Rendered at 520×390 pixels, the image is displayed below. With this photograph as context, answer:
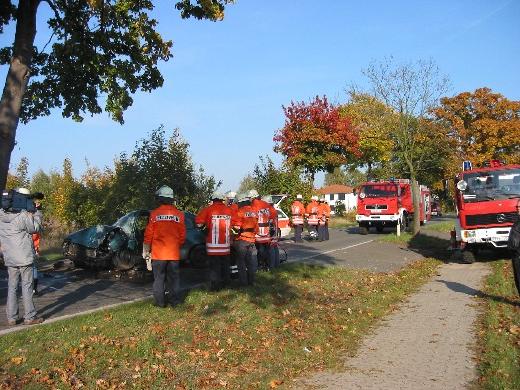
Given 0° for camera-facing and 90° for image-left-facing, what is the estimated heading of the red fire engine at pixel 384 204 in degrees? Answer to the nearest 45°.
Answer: approximately 45°

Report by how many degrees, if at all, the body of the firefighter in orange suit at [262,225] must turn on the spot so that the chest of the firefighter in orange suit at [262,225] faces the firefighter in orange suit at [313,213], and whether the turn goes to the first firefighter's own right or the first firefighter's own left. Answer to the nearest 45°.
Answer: approximately 45° to the first firefighter's own right

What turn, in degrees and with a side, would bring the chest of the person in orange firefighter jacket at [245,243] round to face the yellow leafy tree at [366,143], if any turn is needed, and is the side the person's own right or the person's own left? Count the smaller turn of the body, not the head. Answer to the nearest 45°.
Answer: approximately 45° to the person's own right

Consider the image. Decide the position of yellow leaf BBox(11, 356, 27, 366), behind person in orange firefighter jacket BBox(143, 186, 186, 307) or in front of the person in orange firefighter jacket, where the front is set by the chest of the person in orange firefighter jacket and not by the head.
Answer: behind

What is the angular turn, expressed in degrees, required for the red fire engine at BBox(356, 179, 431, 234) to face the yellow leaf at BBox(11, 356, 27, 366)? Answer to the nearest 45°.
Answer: approximately 45° to its left

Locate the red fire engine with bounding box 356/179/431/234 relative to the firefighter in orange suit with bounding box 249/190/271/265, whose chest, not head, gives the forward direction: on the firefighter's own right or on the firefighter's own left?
on the firefighter's own right

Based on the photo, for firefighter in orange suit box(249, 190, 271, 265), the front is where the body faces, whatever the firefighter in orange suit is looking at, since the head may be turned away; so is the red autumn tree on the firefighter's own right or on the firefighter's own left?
on the firefighter's own right
